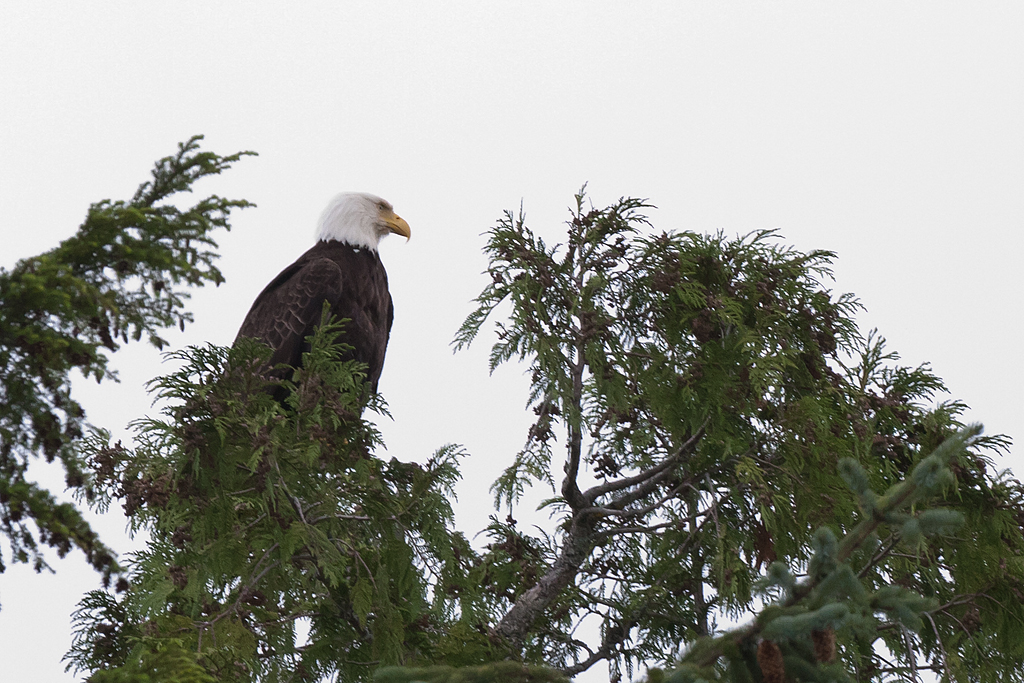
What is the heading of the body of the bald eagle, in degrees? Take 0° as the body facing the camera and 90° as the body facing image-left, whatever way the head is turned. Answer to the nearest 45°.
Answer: approximately 270°
